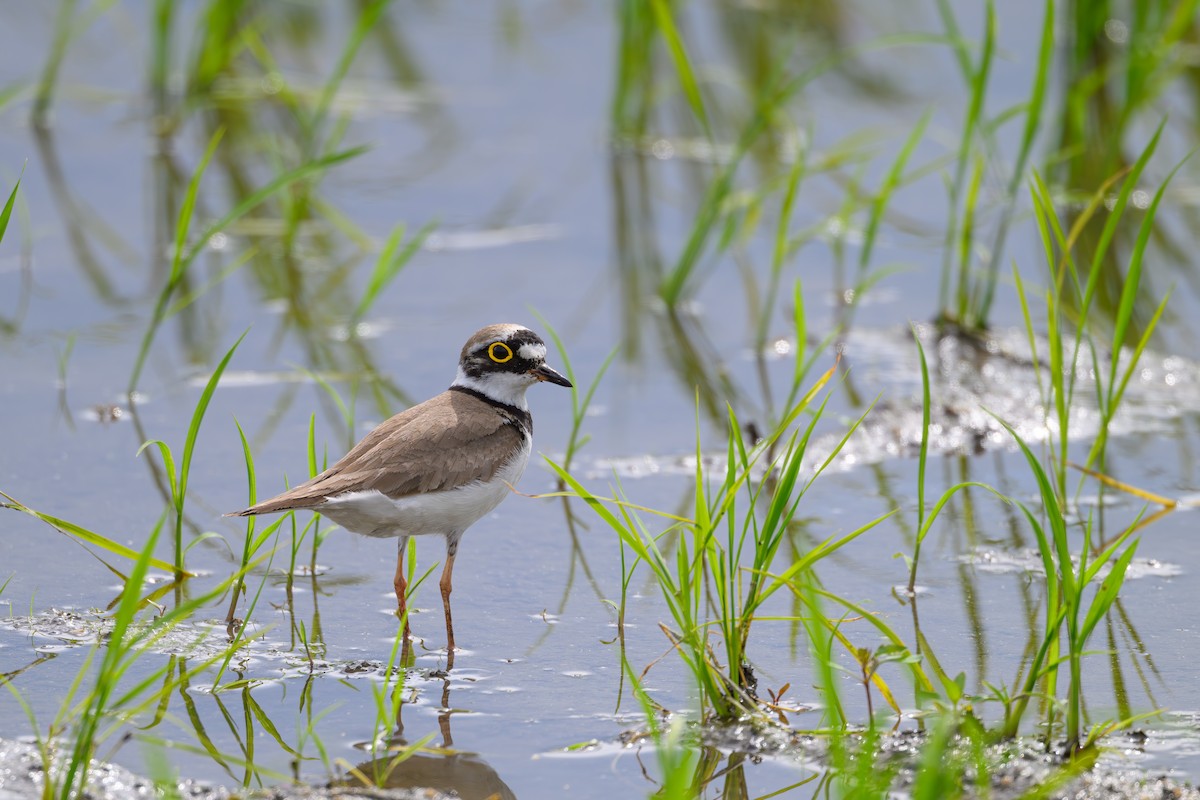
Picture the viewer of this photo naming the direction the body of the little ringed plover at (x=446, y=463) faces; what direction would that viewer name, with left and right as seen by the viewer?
facing to the right of the viewer
